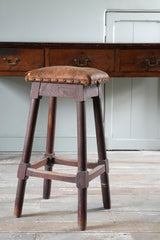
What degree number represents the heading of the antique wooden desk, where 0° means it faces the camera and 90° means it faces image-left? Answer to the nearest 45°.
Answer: approximately 0°

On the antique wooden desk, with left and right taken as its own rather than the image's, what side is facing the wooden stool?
front
